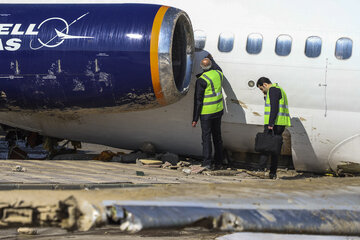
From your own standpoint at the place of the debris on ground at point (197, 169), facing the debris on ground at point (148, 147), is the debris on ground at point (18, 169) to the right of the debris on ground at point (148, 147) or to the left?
left

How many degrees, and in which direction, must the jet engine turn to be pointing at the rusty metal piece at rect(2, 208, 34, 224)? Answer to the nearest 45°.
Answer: approximately 90° to its right

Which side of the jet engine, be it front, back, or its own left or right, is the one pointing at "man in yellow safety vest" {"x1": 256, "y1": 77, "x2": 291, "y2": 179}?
front

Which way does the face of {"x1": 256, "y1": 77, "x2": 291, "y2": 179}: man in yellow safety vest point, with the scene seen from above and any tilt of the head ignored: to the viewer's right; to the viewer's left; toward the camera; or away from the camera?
to the viewer's left

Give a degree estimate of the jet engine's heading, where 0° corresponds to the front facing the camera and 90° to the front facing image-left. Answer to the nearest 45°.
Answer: approximately 270°

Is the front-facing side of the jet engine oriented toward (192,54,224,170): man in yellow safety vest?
yes
